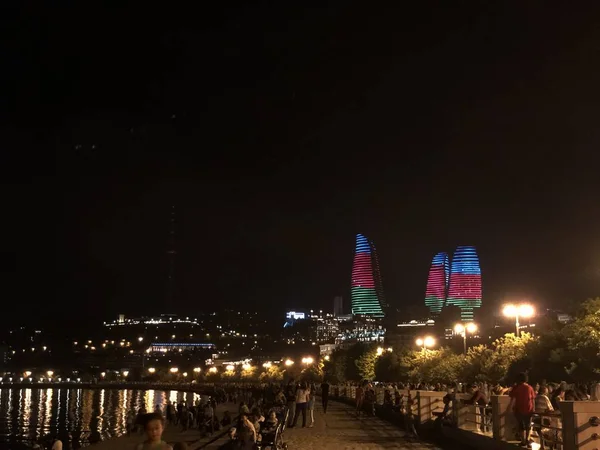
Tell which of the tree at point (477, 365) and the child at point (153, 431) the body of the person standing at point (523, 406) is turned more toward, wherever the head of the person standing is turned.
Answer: the tree

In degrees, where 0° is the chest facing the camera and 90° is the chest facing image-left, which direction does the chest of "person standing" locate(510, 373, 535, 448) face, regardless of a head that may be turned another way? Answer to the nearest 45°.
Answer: approximately 180°

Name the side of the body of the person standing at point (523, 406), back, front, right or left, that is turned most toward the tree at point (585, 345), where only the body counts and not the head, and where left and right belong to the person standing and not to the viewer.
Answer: front

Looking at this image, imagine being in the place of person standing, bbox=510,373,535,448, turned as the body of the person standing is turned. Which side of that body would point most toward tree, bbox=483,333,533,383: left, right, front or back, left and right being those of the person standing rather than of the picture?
front

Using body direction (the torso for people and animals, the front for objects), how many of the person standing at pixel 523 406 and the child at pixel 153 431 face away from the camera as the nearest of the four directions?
1

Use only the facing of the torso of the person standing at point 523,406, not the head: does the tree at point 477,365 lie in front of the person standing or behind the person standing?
in front

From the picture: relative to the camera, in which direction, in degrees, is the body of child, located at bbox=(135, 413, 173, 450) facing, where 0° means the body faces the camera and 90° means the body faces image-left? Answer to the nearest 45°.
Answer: approximately 0°

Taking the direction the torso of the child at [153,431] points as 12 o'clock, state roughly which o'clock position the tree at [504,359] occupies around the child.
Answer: The tree is roughly at 7 o'clock from the child.

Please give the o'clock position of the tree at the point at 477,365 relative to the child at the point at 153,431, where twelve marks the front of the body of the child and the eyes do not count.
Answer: The tree is roughly at 7 o'clock from the child.

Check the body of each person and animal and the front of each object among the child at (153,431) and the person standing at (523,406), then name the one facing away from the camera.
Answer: the person standing
